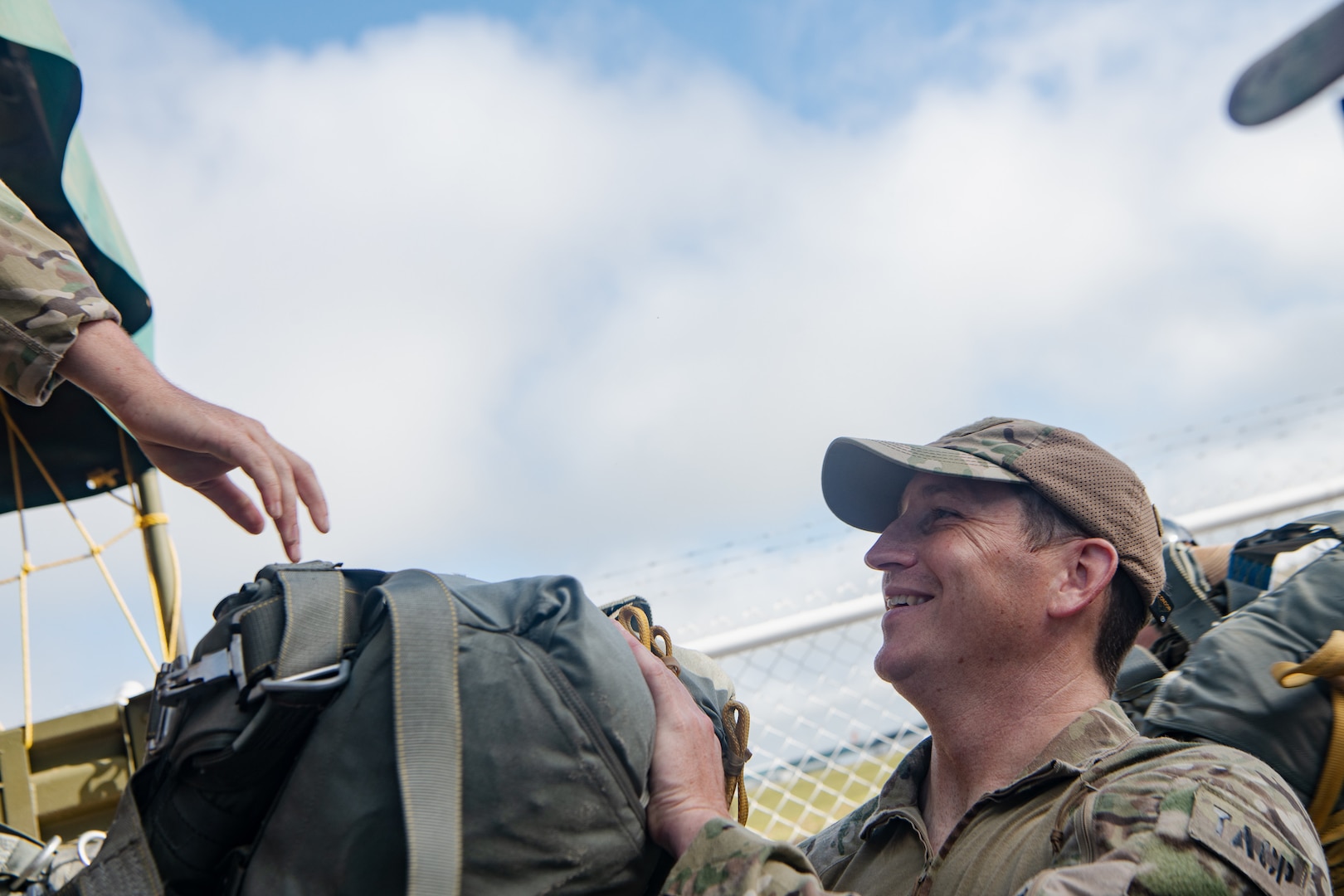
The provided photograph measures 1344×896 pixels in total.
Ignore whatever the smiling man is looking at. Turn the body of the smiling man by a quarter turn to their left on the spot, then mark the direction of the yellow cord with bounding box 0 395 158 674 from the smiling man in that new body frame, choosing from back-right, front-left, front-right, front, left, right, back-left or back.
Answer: back-right

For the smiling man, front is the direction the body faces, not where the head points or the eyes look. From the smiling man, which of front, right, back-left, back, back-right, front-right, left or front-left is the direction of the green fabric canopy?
front-right

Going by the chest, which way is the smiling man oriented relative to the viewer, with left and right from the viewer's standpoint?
facing the viewer and to the left of the viewer

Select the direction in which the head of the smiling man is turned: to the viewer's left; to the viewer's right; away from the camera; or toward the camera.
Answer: to the viewer's left
